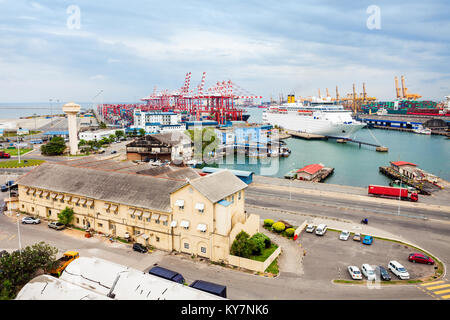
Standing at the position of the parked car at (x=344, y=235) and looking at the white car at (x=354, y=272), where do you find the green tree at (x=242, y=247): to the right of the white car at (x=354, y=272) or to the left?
right

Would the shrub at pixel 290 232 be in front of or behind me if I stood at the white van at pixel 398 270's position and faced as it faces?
behind

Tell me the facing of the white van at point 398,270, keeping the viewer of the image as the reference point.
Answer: facing the viewer and to the right of the viewer

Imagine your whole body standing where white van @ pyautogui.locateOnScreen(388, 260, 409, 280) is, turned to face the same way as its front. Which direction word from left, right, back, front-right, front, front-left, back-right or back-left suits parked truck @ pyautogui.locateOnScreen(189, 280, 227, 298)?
right

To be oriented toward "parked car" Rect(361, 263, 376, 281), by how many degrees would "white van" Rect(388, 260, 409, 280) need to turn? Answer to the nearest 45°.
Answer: approximately 90° to its right

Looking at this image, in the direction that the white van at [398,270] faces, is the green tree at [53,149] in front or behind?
behind

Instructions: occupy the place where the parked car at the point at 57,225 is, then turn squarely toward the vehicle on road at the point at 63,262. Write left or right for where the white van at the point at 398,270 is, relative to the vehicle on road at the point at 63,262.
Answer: left

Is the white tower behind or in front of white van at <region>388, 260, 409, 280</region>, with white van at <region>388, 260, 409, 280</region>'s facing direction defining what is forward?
behind
